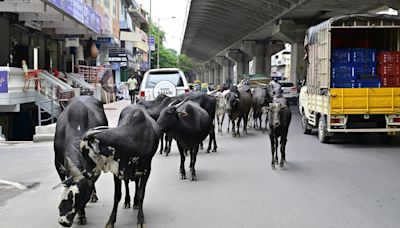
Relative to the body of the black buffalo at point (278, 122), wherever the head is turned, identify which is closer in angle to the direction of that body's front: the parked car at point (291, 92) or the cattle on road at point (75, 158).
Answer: the cattle on road

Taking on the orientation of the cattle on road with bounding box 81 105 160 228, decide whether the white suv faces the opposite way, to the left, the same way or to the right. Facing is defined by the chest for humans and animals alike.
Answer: the opposite way

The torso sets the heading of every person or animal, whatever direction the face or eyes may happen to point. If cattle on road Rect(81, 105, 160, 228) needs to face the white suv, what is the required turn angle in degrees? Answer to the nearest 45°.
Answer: approximately 180°

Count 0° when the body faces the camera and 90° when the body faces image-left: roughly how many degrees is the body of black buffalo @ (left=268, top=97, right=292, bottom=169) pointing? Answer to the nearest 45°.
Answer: approximately 0°

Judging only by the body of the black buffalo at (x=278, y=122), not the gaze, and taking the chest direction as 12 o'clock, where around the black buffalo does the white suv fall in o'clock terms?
The white suv is roughly at 5 o'clock from the black buffalo.

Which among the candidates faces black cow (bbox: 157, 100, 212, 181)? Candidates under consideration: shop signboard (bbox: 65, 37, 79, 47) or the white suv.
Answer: the shop signboard

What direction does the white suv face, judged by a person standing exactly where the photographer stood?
facing away from the viewer

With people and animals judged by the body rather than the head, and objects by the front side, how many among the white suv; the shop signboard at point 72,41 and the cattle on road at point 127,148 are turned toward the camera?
2
